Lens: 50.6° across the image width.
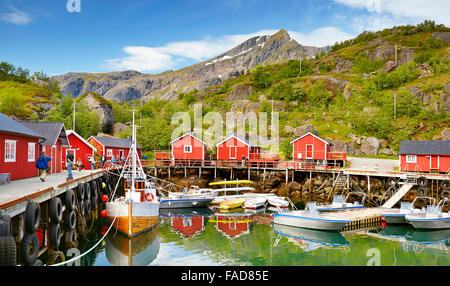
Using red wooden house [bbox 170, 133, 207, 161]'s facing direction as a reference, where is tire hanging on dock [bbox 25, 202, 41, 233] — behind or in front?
in front

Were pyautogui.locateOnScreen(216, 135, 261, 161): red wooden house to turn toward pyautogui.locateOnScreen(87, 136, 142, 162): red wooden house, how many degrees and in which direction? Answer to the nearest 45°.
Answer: approximately 90° to its right

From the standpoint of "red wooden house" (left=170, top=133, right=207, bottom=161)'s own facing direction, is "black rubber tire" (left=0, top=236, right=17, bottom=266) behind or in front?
in front

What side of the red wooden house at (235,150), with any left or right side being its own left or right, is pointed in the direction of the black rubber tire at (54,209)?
front

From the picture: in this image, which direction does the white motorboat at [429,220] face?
to the viewer's left

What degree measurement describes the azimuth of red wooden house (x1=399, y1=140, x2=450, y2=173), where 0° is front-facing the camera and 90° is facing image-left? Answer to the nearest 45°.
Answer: approximately 0°
